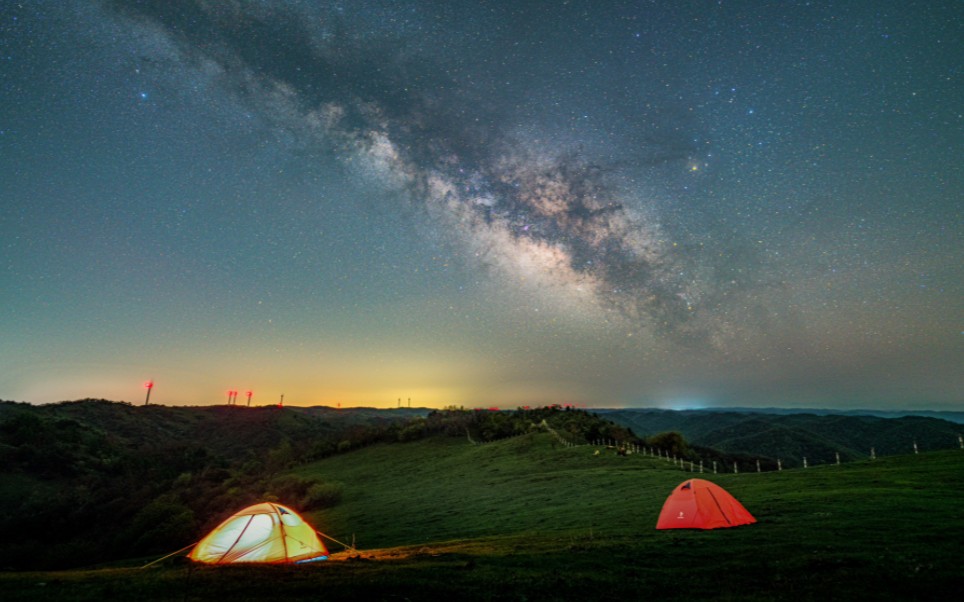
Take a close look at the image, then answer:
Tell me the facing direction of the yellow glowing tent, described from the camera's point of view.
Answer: facing the viewer and to the right of the viewer
